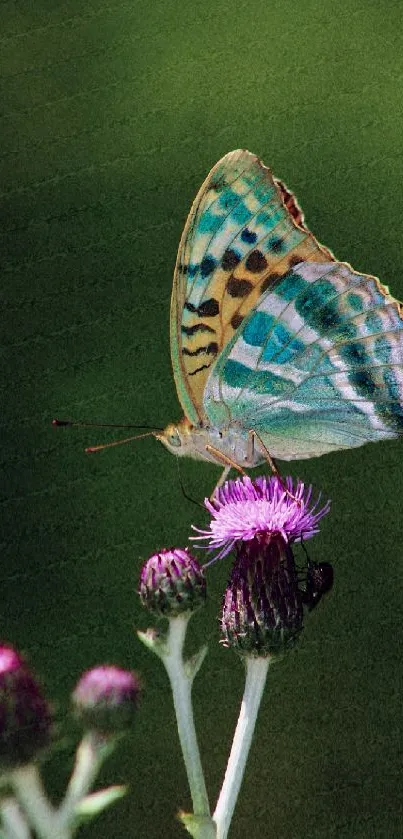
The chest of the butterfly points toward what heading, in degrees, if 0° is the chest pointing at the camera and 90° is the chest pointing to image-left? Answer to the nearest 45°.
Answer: approximately 90°

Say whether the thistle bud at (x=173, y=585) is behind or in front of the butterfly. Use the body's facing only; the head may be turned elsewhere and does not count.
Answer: in front

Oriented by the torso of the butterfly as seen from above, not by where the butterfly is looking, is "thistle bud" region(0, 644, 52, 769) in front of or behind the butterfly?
in front

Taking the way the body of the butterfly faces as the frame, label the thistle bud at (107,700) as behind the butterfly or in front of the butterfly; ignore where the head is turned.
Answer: in front
